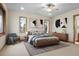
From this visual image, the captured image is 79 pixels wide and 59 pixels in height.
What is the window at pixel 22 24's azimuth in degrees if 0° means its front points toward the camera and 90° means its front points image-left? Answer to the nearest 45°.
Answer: approximately 0°
